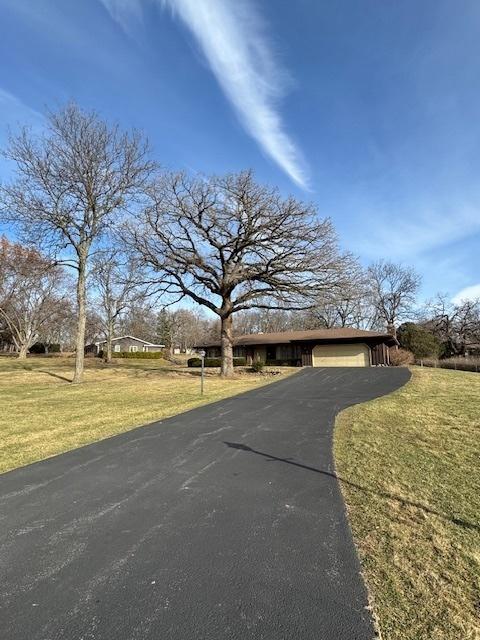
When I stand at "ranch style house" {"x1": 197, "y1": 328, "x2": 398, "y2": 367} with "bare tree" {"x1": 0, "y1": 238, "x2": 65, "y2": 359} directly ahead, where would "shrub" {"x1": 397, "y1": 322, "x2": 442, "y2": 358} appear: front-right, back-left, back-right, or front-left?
back-right

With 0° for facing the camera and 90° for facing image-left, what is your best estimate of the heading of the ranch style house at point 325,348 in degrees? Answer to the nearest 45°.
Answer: approximately 0°

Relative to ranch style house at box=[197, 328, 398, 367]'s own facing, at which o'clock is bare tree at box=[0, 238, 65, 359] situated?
The bare tree is roughly at 3 o'clock from the ranch style house.

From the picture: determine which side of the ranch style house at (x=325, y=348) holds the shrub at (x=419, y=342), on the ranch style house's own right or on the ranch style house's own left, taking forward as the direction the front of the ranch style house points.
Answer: on the ranch style house's own left

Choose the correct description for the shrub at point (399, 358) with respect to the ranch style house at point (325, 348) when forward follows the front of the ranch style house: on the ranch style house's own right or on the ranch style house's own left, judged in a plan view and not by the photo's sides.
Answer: on the ranch style house's own left
